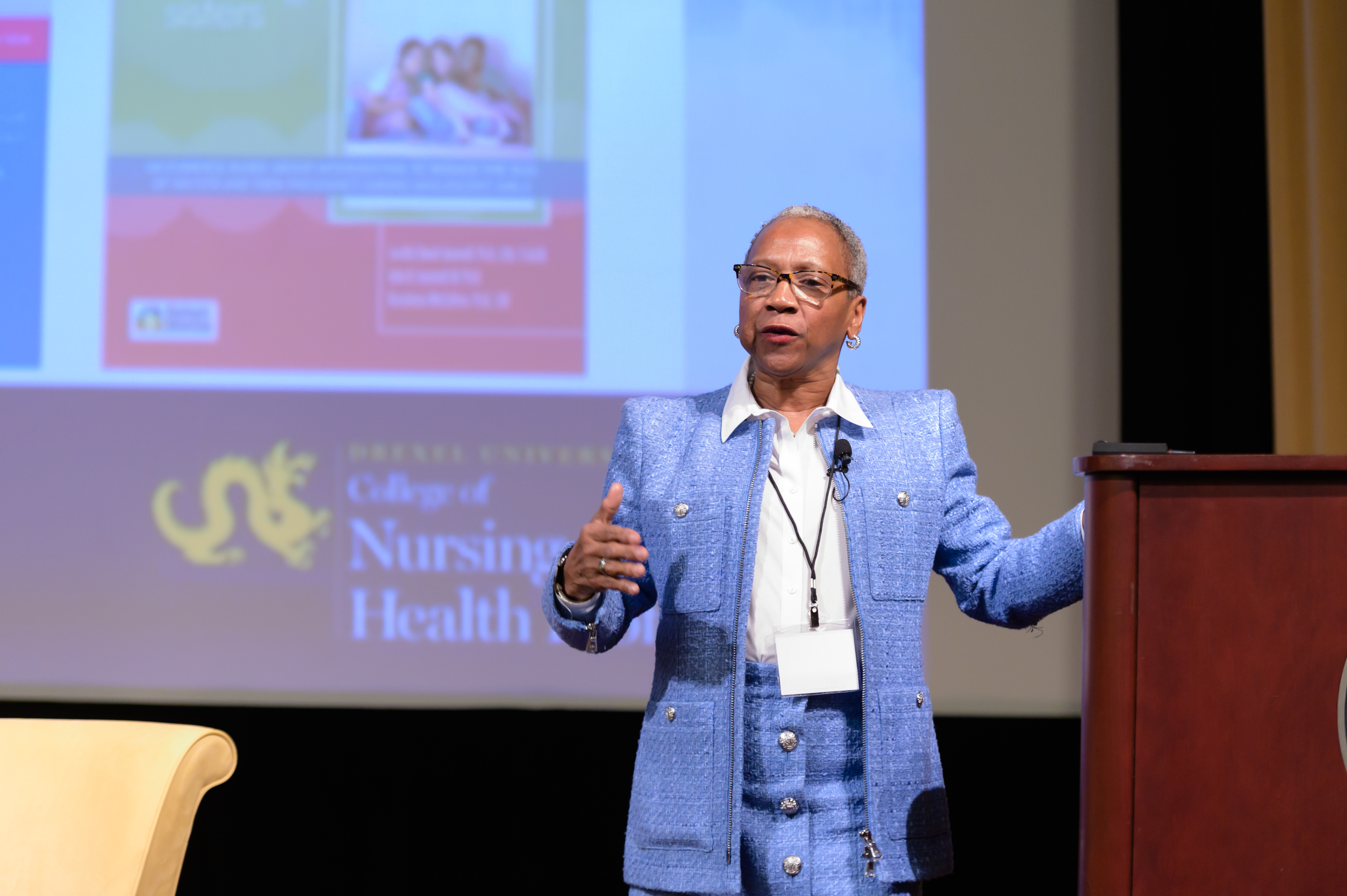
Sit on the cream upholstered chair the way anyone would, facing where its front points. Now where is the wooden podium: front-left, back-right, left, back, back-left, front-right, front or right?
left

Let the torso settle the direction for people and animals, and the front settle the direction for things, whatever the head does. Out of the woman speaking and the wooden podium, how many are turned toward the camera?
2

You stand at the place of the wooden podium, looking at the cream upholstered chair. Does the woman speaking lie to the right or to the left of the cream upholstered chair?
right

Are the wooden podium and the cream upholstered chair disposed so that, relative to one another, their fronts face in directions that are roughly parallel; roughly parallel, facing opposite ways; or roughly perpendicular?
roughly parallel

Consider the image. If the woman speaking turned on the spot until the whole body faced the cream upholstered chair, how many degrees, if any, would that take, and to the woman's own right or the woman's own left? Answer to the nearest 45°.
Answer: approximately 90° to the woman's own right

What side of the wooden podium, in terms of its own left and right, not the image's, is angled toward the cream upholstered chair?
right

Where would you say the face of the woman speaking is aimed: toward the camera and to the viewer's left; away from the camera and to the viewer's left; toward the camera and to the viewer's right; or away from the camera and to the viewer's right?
toward the camera and to the viewer's left

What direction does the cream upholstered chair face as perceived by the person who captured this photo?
facing the viewer and to the left of the viewer

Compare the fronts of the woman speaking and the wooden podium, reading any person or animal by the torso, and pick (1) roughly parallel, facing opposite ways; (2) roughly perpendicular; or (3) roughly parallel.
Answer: roughly parallel

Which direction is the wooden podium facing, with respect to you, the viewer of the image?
facing the viewer

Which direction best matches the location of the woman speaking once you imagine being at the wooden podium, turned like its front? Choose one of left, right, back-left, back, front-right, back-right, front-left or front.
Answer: back-right

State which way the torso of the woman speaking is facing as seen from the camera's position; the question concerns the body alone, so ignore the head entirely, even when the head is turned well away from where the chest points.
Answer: toward the camera

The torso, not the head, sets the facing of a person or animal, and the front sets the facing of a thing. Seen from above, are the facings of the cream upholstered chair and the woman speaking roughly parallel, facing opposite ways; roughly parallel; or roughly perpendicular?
roughly parallel
